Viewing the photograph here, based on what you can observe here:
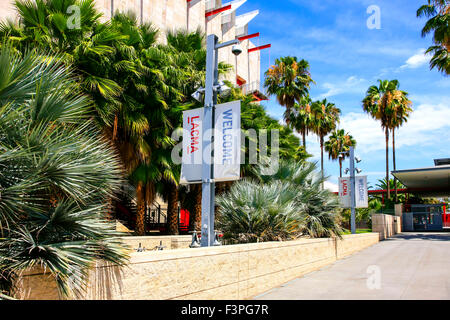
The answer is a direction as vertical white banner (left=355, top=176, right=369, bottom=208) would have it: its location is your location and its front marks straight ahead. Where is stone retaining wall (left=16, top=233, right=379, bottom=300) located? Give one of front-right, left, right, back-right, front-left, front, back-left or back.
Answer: front

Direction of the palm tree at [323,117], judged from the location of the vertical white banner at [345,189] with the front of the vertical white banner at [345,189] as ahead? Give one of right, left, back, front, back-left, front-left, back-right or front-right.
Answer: back

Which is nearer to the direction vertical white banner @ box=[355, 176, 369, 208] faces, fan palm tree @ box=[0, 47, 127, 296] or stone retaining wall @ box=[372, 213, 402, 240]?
the fan palm tree

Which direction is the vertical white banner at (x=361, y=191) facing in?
toward the camera

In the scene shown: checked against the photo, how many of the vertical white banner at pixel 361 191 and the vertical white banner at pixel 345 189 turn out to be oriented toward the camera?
2

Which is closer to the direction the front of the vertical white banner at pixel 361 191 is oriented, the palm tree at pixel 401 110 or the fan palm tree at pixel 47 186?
the fan palm tree

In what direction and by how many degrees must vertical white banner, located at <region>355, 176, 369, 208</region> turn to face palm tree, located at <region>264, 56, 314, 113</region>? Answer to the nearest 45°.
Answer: approximately 135° to its right

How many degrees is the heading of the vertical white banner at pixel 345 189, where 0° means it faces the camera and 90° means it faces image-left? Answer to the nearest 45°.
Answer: approximately 0°

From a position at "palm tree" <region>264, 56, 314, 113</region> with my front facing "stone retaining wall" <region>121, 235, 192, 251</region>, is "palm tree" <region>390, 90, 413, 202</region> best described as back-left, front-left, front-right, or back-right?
back-left

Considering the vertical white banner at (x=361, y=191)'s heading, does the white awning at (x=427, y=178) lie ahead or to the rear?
to the rear

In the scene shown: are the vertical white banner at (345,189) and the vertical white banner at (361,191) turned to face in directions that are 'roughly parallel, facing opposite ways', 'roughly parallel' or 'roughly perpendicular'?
roughly parallel

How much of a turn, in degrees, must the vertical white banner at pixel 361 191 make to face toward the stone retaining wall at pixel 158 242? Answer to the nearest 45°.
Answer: approximately 45° to its right

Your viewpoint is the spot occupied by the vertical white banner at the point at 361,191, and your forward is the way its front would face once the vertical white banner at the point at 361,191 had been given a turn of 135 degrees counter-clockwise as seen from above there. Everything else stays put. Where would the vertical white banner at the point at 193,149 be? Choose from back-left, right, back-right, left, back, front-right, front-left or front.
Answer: back-right
